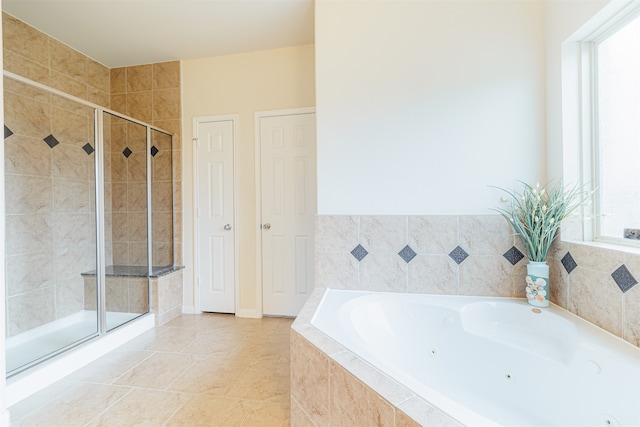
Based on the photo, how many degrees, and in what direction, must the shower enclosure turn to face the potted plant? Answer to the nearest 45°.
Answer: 0° — it already faces it

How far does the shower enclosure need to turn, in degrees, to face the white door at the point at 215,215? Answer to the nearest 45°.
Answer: approximately 45° to its left

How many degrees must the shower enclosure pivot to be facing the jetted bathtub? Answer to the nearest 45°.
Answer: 0° — it already faces it

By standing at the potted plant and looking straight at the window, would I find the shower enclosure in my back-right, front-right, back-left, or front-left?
back-right

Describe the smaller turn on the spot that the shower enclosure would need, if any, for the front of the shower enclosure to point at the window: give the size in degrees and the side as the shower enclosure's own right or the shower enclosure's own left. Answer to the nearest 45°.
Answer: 0° — it already faces it

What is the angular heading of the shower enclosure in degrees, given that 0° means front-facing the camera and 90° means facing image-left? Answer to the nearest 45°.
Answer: approximately 315°
